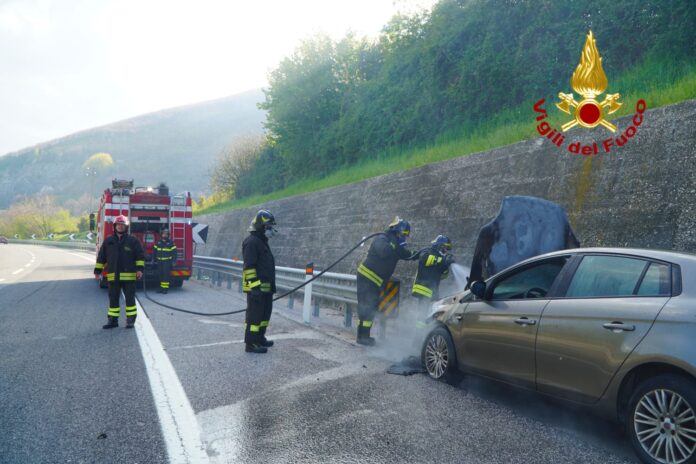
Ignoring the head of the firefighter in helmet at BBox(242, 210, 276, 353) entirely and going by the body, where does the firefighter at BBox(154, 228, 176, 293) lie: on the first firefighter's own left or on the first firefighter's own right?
on the first firefighter's own left

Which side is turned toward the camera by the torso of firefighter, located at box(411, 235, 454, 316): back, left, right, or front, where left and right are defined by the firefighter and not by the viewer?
right

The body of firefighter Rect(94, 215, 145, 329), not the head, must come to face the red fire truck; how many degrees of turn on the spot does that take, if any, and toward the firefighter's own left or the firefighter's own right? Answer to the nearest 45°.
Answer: approximately 180°

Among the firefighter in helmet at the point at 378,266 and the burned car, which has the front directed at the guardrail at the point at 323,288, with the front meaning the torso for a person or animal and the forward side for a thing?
the burned car

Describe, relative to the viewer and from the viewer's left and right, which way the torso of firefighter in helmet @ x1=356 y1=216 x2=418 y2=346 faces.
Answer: facing to the right of the viewer

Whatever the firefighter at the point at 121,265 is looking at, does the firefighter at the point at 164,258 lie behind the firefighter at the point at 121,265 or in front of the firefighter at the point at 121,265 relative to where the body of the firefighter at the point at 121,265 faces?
behind

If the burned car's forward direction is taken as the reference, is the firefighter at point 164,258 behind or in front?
in front

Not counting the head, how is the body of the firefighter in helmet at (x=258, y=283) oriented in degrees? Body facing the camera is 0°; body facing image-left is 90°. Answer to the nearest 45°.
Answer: approximately 270°

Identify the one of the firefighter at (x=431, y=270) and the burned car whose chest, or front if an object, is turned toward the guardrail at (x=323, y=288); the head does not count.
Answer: the burned car

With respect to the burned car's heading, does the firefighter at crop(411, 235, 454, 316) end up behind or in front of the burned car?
in front

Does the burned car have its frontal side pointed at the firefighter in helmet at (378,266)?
yes

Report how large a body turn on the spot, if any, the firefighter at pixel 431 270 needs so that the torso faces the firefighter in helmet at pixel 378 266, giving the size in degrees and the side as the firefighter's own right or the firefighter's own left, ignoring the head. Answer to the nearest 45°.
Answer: approximately 180°

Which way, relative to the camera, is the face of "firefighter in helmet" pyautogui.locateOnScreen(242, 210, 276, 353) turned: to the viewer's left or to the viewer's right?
to the viewer's right
